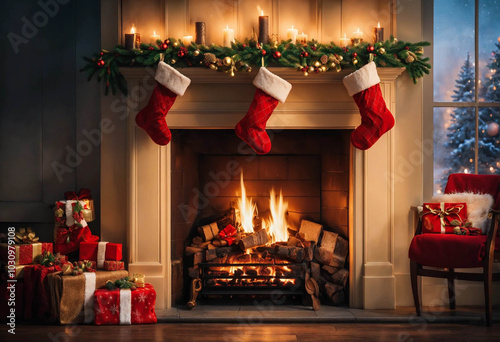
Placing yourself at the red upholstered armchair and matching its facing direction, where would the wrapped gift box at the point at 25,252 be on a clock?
The wrapped gift box is roughly at 1 o'clock from the red upholstered armchair.

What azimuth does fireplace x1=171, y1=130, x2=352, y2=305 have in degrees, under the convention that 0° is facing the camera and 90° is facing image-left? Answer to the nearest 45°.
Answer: approximately 0°

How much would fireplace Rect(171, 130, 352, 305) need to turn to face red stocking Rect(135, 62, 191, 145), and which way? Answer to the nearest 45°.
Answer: approximately 45° to its right

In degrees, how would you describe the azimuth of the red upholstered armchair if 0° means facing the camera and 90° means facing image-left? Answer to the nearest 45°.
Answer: approximately 45°

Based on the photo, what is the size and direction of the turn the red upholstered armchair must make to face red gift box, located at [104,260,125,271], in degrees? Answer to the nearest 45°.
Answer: approximately 45° to its right

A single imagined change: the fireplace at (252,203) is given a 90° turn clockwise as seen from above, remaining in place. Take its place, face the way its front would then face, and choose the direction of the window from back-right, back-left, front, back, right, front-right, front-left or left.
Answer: back
